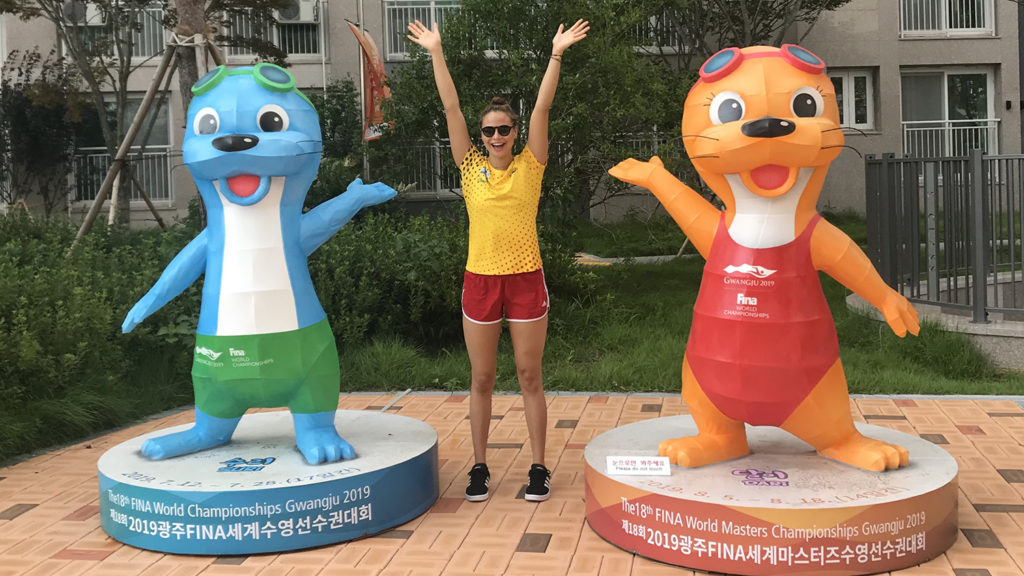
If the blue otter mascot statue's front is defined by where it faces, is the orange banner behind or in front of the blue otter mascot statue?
behind

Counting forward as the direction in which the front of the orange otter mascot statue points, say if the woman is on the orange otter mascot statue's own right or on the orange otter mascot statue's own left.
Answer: on the orange otter mascot statue's own right

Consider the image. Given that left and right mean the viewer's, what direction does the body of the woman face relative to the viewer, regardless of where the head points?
facing the viewer

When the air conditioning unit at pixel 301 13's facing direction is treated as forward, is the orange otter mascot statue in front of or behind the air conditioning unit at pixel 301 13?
in front

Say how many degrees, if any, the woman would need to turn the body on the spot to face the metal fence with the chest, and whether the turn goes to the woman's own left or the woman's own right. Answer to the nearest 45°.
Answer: approximately 135° to the woman's own left

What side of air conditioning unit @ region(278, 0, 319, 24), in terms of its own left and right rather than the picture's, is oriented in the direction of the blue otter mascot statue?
front

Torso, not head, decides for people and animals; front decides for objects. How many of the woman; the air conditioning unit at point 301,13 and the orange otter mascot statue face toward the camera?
3

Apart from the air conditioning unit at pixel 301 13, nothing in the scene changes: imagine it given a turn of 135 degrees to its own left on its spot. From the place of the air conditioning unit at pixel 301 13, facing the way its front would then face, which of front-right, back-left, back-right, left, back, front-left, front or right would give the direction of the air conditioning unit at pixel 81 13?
back-left

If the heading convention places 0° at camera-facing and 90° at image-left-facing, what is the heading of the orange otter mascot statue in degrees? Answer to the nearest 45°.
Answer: approximately 0°
